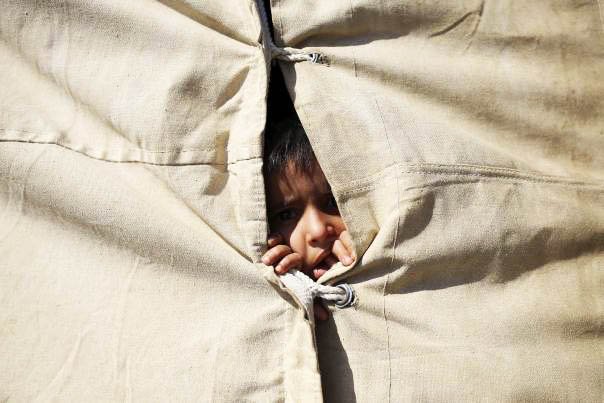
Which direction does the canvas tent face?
toward the camera

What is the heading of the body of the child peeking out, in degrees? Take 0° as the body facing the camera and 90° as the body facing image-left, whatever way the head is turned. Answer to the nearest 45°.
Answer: approximately 0°
